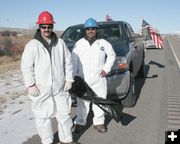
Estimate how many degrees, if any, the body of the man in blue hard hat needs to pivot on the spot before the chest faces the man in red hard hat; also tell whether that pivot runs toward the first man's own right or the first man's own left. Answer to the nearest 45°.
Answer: approximately 45° to the first man's own right

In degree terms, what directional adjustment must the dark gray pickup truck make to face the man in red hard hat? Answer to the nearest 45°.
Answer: approximately 45° to its right

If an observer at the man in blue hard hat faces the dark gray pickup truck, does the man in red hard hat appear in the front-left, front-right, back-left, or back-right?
back-left

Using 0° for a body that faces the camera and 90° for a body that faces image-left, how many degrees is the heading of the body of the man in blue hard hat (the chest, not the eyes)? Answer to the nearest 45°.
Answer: approximately 0°

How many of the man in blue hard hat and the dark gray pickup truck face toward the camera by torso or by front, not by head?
2

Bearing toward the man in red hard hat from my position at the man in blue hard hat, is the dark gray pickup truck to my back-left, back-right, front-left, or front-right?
back-right

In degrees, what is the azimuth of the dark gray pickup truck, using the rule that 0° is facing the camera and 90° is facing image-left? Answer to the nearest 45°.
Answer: approximately 0°
